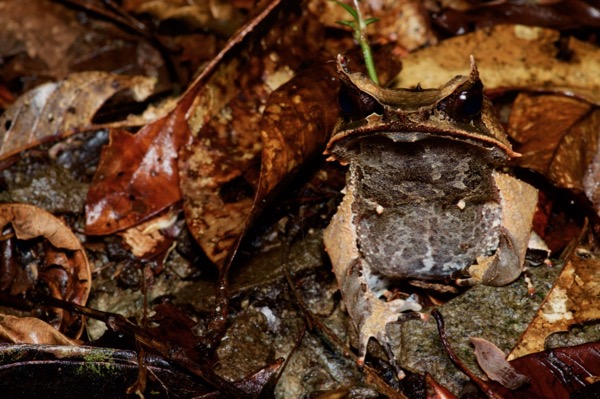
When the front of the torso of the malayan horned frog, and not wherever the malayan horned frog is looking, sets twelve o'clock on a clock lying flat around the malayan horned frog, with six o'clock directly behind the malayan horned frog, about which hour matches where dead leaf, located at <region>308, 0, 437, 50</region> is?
The dead leaf is roughly at 6 o'clock from the malayan horned frog.

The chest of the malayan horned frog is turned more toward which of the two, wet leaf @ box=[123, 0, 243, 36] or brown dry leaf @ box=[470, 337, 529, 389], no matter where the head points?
the brown dry leaf

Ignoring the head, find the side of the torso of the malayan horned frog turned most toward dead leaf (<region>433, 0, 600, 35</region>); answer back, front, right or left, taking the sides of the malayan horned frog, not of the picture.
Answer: back

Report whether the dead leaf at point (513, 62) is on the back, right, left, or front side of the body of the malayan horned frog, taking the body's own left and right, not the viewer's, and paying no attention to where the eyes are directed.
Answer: back

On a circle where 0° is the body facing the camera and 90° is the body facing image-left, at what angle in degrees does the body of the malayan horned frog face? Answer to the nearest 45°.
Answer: approximately 0°

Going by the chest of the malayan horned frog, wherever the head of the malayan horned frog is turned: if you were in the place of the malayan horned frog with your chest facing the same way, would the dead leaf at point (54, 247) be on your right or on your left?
on your right

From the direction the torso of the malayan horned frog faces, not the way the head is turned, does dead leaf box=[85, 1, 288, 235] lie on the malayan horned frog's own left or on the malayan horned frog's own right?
on the malayan horned frog's own right
